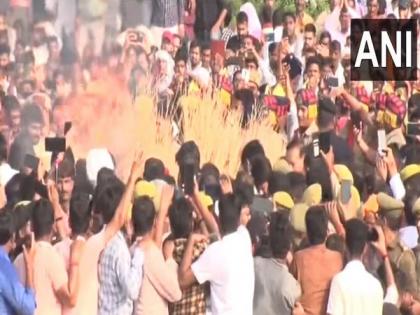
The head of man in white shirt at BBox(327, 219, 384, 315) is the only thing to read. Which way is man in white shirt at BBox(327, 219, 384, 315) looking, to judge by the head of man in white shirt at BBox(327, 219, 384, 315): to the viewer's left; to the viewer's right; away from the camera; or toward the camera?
away from the camera

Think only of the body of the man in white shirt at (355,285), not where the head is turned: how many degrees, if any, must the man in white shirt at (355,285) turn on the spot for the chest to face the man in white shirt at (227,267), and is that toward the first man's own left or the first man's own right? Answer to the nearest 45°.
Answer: approximately 90° to the first man's own left

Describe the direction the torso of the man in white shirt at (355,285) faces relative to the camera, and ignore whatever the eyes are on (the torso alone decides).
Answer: away from the camera
